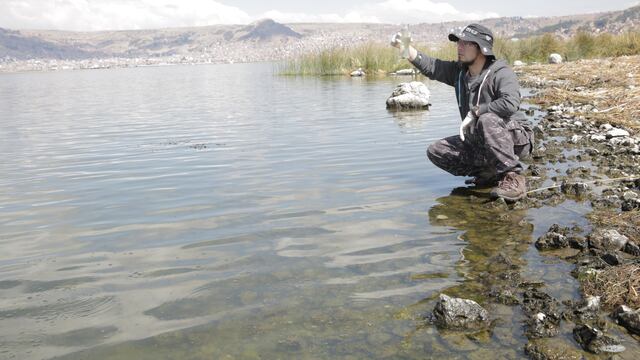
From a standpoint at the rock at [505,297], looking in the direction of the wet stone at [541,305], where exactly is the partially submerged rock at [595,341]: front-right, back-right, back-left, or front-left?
front-right

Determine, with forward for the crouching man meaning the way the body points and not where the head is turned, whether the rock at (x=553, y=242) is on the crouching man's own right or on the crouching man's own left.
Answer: on the crouching man's own left

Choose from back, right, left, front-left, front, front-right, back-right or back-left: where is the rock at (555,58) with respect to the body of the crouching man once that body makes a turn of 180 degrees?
front-left

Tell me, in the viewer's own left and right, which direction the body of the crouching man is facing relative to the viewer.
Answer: facing the viewer and to the left of the viewer

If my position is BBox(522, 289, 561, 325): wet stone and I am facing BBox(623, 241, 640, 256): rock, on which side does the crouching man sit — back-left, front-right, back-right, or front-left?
front-left

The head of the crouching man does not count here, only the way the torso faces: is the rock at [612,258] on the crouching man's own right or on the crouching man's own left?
on the crouching man's own left

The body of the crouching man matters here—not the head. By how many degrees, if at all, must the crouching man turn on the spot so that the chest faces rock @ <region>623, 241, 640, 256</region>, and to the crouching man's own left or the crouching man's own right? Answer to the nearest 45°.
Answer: approximately 90° to the crouching man's own left

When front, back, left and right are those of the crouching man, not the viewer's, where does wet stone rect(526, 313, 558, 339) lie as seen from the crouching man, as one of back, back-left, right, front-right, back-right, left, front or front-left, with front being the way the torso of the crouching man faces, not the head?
front-left

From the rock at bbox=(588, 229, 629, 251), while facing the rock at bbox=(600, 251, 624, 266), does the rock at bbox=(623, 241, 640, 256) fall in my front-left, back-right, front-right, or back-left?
front-left

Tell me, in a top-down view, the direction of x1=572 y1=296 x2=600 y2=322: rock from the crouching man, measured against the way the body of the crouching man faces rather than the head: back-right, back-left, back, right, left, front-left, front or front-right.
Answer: front-left
